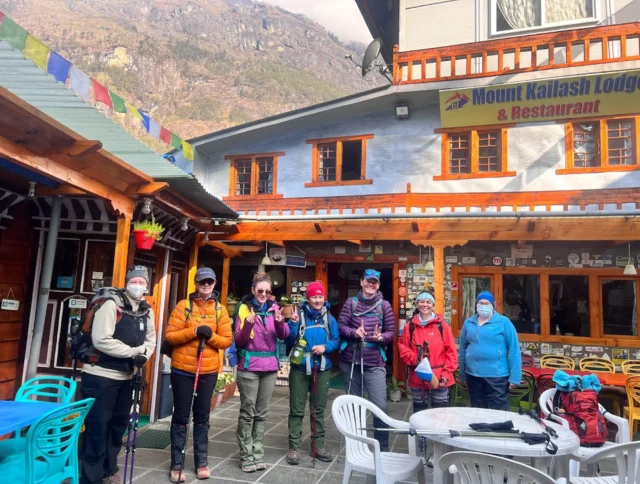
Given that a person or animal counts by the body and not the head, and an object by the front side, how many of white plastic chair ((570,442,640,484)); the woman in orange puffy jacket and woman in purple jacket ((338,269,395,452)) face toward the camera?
2

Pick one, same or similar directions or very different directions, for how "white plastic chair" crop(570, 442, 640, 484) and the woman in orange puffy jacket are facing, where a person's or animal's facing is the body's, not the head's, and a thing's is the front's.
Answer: very different directions

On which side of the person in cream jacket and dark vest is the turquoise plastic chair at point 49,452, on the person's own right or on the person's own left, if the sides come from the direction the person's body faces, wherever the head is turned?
on the person's own right

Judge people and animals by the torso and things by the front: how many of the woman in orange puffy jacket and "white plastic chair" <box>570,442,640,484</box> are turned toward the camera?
1

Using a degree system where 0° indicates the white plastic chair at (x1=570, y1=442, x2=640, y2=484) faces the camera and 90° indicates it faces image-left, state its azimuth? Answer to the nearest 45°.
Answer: approximately 135°

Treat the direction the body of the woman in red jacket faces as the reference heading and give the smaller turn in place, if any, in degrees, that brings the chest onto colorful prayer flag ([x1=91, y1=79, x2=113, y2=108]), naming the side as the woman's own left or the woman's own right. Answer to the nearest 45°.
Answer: approximately 90° to the woman's own right

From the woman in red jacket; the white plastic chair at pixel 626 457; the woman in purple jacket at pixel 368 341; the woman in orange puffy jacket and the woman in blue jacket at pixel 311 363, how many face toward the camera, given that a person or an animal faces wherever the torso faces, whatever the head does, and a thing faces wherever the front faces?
4
